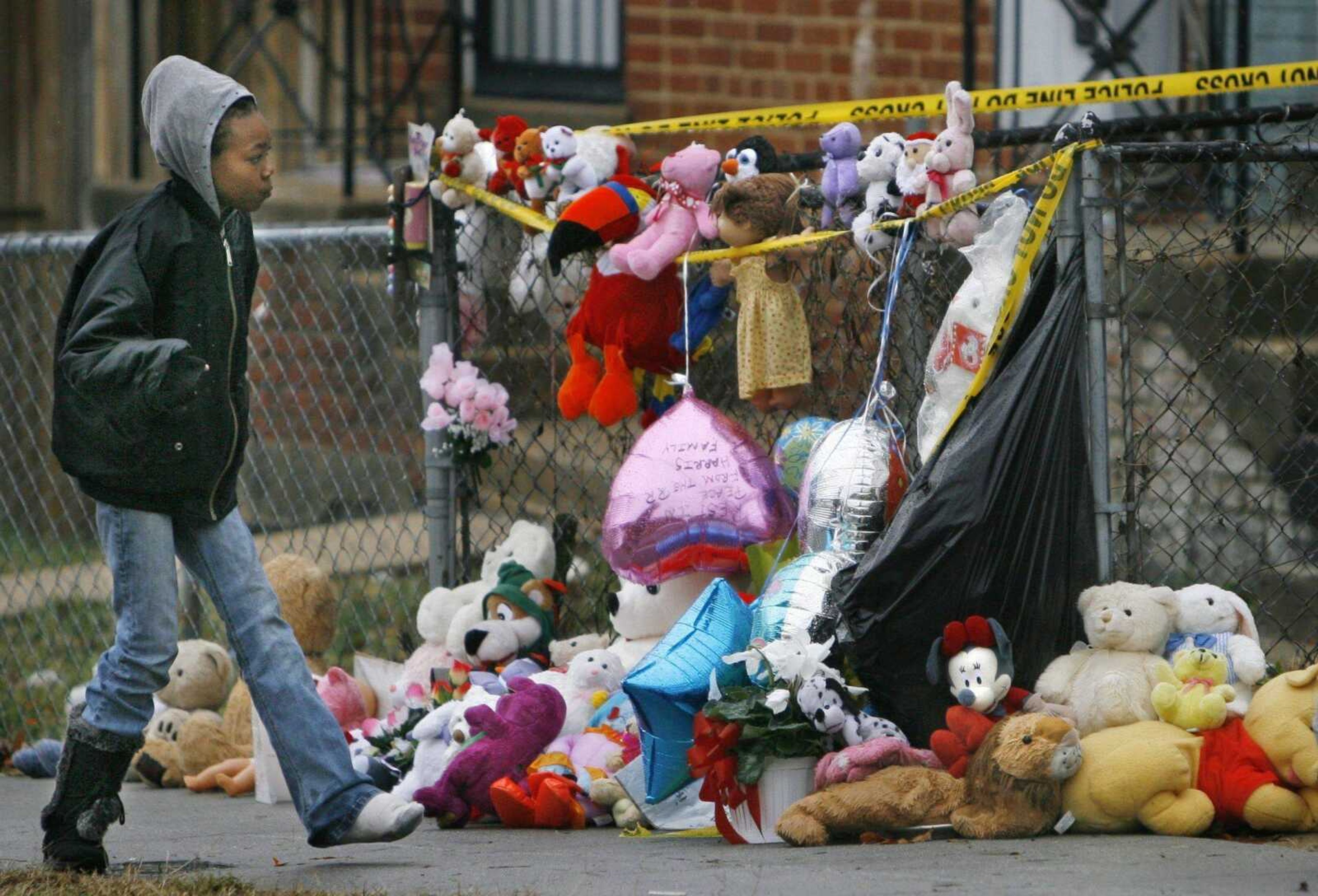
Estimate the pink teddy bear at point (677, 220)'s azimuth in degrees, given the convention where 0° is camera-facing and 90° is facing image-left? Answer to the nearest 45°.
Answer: approximately 45°

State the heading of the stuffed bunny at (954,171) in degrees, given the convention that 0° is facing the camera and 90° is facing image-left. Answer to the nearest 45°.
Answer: approximately 45°

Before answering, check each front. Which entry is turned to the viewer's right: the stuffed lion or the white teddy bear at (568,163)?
the stuffed lion

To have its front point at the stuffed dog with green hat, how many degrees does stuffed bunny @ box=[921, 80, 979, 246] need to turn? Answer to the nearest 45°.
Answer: approximately 90° to its right
